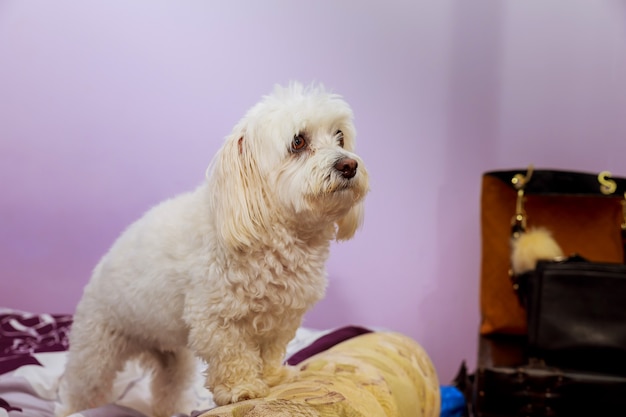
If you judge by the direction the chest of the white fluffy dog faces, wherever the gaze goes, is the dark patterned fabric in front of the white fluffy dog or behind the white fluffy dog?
behind

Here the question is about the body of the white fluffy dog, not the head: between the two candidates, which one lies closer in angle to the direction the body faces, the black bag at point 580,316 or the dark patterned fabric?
the black bag

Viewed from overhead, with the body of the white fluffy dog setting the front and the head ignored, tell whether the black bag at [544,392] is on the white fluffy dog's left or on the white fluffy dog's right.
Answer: on the white fluffy dog's left

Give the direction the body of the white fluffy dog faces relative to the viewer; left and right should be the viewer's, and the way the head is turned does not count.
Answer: facing the viewer and to the right of the viewer

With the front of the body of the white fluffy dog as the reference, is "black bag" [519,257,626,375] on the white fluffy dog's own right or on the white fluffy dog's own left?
on the white fluffy dog's own left
